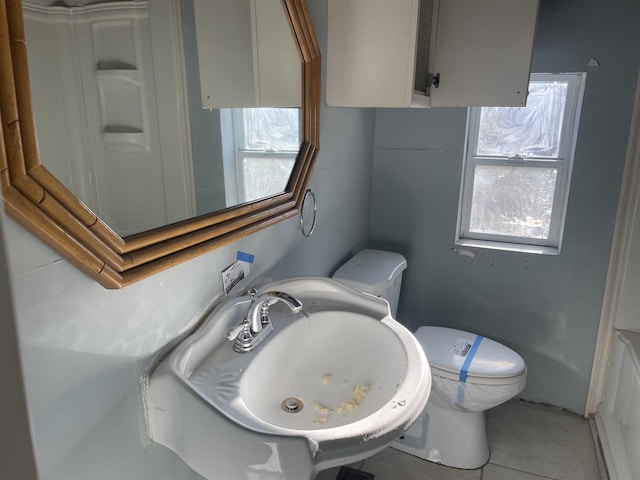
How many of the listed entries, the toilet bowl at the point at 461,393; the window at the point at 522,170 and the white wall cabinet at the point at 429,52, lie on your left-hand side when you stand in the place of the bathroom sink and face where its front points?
3

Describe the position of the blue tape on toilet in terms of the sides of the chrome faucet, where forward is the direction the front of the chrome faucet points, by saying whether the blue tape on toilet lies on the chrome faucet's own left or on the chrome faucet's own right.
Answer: on the chrome faucet's own left

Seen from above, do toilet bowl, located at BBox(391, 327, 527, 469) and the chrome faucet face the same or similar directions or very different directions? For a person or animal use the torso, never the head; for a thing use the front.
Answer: same or similar directions

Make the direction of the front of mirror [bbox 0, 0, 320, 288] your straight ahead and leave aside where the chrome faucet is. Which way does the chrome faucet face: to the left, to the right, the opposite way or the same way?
the same way

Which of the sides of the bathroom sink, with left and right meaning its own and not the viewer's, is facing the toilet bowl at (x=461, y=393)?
left

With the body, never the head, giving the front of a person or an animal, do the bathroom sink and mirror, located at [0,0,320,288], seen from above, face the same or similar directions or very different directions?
same or similar directions

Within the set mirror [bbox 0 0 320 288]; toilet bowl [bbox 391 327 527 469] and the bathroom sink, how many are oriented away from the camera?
0

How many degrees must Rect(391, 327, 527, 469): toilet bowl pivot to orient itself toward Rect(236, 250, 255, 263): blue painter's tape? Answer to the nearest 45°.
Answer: approximately 90° to its right

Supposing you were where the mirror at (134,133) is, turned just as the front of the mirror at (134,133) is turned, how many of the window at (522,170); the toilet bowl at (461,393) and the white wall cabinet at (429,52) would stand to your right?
0

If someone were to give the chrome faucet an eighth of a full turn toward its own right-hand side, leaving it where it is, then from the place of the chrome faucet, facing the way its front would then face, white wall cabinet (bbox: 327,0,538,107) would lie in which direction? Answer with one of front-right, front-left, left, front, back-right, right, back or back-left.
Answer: back-left

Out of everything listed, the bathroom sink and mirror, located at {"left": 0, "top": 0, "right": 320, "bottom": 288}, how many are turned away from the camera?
0

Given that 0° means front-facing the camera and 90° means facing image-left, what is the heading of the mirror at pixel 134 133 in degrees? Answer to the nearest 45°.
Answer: approximately 315°

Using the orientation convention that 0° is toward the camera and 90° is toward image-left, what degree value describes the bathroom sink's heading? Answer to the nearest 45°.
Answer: approximately 315°

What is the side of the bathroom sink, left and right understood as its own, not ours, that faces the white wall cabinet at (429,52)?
left

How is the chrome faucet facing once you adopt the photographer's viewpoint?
facing the viewer and to the right of the viewer

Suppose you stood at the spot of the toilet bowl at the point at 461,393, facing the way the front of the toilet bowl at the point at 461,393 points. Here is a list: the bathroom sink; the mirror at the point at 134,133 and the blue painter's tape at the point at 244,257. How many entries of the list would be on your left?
0

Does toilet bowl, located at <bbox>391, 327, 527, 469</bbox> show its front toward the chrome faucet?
no
